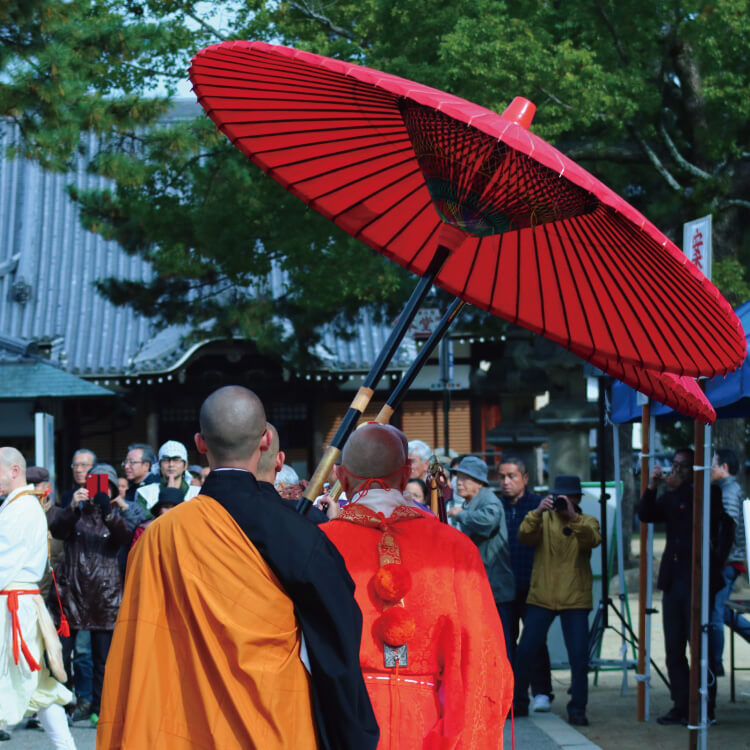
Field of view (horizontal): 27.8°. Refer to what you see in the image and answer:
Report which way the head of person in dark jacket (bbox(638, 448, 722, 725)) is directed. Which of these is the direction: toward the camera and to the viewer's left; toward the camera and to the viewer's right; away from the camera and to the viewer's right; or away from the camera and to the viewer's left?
toward the camera and to the viewer's left

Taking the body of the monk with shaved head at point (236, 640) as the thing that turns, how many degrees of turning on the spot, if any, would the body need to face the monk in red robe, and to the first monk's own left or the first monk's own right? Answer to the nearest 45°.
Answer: approximately 45° to the first monk's own right

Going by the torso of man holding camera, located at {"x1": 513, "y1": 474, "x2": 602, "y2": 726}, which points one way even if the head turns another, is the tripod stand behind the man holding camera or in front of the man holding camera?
behind

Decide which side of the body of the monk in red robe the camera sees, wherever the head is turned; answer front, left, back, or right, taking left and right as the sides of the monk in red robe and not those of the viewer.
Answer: back

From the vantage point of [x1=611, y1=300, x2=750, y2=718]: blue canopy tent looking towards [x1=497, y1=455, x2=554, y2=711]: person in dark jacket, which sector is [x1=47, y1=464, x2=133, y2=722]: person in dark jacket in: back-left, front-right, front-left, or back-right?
front-left

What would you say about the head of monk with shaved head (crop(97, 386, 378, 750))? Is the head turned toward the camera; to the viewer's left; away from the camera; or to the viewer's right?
away from the camera

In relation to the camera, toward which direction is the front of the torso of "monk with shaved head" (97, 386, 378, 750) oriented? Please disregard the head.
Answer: away from the camera

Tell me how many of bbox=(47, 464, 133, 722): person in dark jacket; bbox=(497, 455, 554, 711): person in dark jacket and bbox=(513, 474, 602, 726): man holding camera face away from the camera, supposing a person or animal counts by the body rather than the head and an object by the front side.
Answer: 0

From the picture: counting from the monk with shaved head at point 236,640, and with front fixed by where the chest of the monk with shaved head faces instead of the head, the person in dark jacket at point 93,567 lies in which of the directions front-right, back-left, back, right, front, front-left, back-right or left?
front

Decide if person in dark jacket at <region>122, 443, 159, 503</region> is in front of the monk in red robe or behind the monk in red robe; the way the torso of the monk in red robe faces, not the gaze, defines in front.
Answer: in front

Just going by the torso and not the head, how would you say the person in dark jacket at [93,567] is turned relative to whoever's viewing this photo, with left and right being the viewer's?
facing the viewer

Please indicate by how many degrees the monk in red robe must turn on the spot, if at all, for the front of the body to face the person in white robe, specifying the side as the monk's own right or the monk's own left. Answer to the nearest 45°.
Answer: approximately 45° to the monk's own left
